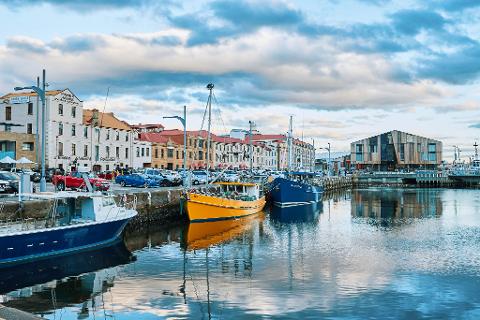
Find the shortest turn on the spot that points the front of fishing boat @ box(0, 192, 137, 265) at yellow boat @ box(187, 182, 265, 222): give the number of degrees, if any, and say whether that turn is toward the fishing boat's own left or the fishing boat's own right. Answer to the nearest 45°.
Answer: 0° — it already faces it

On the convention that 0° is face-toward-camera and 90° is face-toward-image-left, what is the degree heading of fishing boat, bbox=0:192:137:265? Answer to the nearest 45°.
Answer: approximately 225°
